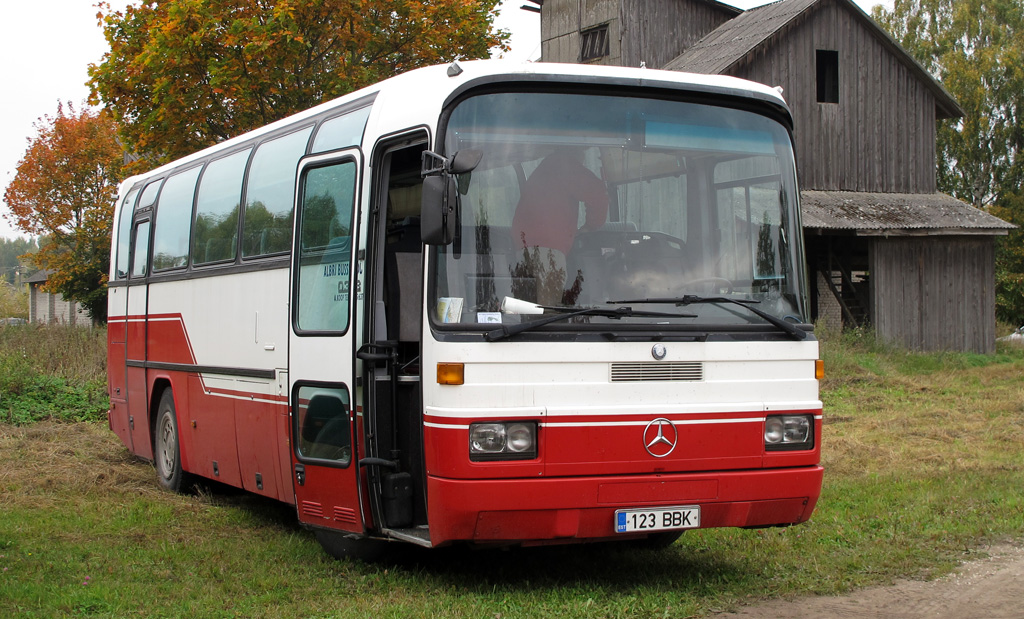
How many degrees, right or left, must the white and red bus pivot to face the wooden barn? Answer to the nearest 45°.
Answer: approximately 90° to its left

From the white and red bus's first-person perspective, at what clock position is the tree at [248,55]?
The tree is roughly at 7 o'clock from the white and red bus.

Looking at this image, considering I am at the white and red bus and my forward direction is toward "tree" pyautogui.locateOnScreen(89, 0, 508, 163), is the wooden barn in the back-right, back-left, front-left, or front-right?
front-right

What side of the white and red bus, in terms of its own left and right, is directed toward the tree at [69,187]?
back

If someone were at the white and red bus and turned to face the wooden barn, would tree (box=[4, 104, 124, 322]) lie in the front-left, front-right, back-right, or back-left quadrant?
front-left

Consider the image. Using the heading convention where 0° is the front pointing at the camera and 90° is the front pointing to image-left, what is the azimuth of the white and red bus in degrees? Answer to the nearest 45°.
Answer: approximately 315°
